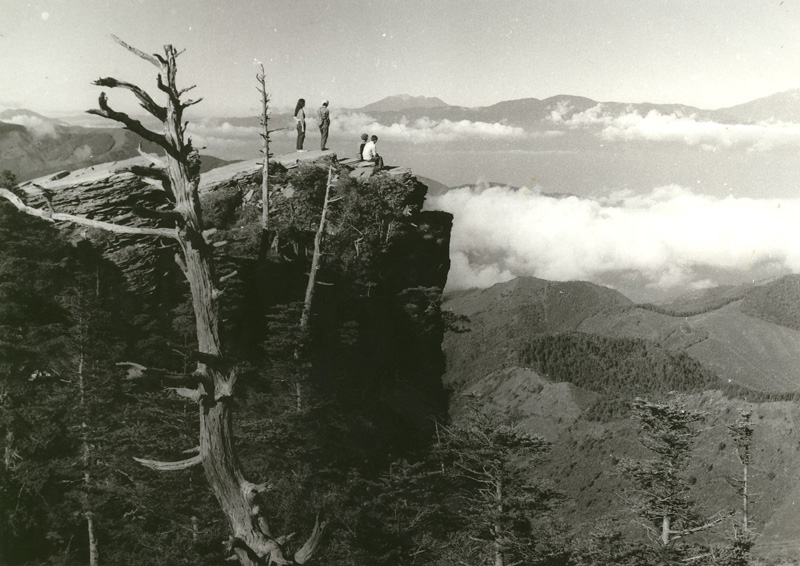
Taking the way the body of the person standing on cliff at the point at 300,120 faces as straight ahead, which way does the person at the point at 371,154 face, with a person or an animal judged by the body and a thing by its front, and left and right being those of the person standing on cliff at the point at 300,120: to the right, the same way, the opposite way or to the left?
the same way

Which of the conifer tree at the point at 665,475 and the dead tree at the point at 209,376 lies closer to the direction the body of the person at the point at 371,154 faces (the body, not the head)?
the conifer tree

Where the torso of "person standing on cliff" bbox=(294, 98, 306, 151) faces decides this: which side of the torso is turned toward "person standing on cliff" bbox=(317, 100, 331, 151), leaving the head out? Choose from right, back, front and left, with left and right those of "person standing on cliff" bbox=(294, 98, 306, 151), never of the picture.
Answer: front

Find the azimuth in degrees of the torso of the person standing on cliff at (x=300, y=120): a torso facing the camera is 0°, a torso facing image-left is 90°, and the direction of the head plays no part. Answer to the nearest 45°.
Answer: approximately 270°

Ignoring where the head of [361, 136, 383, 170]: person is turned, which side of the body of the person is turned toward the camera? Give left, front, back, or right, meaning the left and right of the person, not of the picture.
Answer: right

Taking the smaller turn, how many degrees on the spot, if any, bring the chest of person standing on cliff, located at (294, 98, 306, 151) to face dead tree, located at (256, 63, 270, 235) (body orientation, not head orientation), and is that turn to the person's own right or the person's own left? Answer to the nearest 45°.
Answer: approximately 135° to the person's own right
